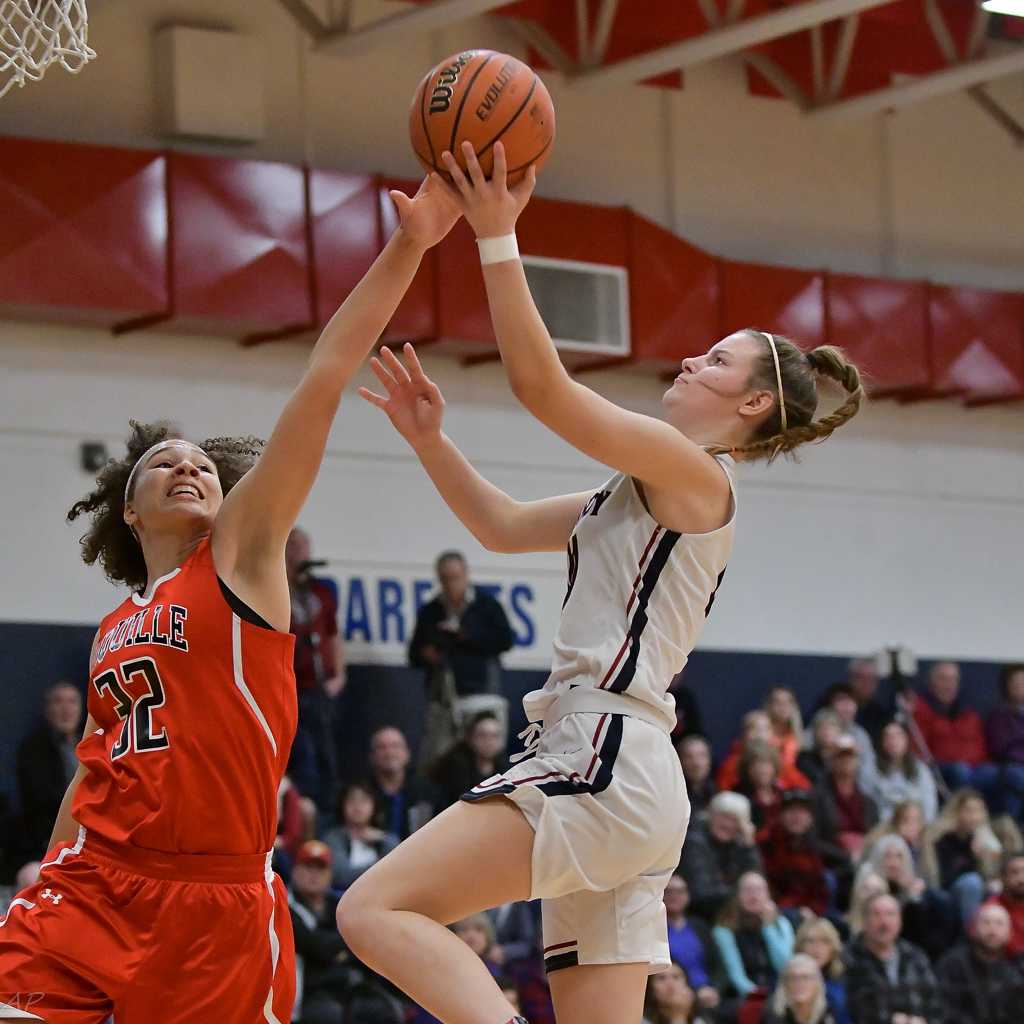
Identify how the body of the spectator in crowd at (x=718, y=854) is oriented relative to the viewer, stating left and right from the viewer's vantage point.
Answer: facing the viewer

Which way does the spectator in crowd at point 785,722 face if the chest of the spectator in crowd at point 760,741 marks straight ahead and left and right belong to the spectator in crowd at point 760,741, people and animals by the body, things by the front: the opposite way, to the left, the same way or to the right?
the same way

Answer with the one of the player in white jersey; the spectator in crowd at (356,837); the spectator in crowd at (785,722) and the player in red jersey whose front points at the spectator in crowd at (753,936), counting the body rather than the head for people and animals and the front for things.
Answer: the spectator in crowd at (785,722)

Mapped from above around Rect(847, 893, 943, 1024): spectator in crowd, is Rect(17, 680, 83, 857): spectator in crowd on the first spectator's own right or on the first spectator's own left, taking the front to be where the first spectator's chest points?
on the first spectator's own right

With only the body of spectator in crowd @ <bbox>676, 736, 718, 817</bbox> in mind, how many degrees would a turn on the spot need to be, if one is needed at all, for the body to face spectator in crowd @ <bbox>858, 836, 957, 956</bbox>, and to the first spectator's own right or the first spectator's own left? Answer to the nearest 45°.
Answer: approximately 90° to the first spectator's own left

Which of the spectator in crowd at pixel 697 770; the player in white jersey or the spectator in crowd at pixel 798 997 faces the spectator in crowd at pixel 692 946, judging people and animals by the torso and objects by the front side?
the spectator in crowd at pixel 697 770

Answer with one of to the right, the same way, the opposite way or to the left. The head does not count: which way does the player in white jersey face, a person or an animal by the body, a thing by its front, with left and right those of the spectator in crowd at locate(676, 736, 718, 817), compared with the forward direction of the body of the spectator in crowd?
to the right

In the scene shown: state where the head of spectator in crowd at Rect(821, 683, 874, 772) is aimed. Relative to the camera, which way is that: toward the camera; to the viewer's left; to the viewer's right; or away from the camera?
toward the camera

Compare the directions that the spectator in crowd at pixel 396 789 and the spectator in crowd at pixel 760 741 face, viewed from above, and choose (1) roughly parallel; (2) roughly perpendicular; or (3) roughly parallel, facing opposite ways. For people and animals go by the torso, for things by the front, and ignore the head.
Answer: roughly parallel

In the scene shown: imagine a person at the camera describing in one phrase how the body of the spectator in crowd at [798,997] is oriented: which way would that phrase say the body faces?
toward the camera

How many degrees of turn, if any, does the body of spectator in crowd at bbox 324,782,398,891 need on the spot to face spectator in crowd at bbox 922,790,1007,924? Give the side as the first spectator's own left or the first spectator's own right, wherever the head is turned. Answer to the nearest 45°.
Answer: approximately 135° to the first spectator's own left

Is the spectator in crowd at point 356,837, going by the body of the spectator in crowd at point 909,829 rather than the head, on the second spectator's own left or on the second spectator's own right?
on the second spectator's own right

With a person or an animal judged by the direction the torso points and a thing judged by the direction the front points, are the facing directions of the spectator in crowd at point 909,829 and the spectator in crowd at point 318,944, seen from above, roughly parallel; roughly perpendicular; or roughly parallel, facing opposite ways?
roughly parallel

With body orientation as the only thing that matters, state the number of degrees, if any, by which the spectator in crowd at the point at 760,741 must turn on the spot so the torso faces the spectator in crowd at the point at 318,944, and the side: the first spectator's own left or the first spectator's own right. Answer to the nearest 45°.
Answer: approximately 45° to the first spectator's own right

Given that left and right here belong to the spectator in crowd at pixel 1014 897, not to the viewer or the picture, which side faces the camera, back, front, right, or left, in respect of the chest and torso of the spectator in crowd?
front

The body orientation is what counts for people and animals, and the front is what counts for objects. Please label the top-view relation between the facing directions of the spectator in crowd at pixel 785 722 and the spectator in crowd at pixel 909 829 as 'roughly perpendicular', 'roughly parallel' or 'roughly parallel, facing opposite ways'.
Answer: roughly parallel
